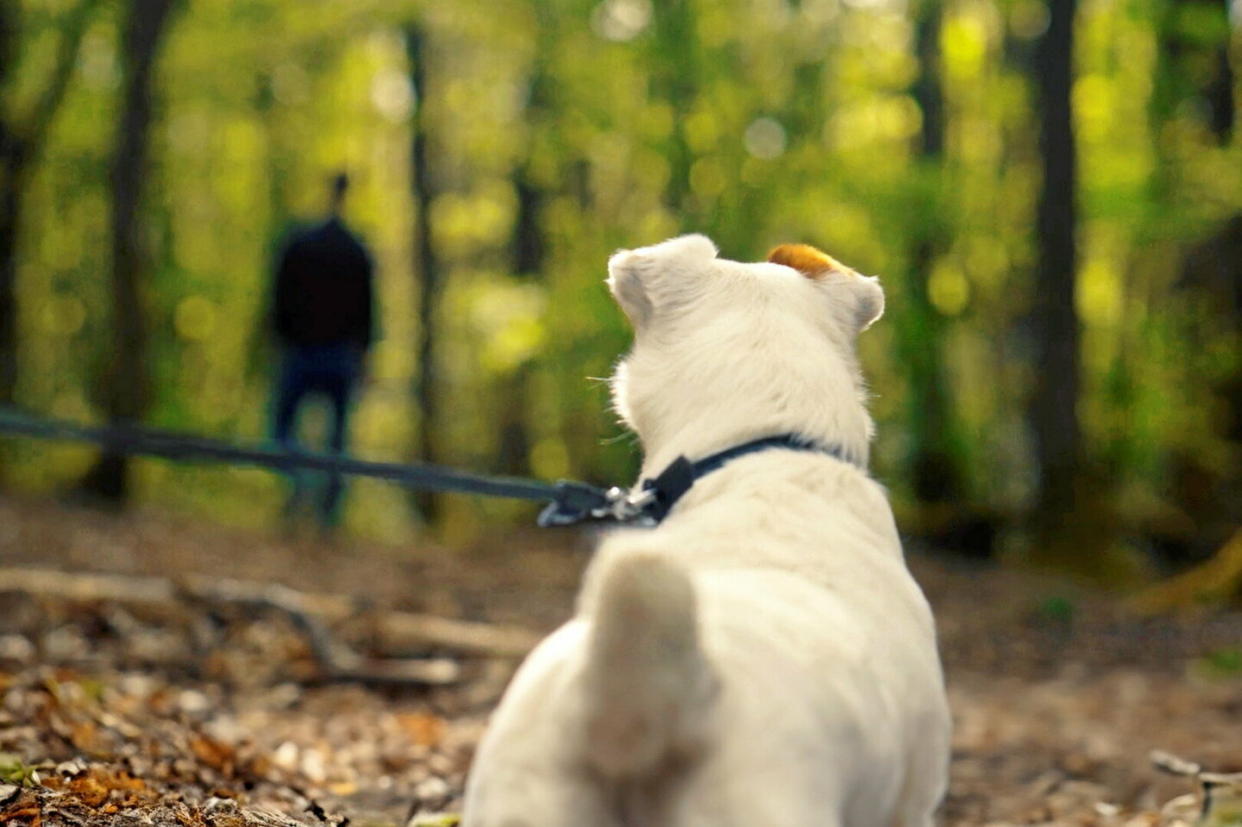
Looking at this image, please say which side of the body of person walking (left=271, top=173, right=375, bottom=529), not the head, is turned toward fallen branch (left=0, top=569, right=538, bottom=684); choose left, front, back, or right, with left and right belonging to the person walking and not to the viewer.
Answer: back

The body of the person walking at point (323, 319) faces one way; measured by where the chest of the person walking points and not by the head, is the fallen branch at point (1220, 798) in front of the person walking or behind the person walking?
behind

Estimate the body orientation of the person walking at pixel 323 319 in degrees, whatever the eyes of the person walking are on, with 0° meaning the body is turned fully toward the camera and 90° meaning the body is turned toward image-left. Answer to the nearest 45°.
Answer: approximately 180°

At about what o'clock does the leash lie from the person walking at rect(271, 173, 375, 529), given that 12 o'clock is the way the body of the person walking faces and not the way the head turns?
The leash is roughly at 6 o'clock from the person walking.

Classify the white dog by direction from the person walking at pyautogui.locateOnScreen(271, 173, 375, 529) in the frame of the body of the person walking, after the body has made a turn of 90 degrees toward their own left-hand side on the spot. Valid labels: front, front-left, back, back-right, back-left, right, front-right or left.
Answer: left

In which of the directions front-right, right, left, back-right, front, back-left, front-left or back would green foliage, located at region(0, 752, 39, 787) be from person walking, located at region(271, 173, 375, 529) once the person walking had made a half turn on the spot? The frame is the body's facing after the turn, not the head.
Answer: front
